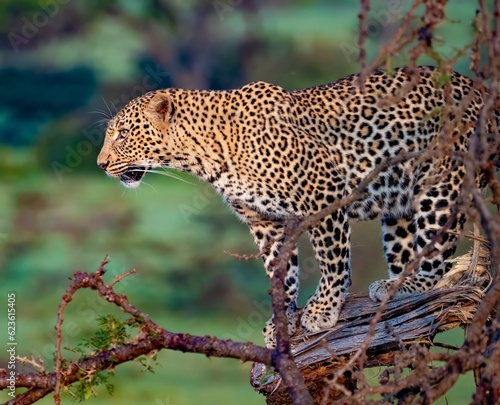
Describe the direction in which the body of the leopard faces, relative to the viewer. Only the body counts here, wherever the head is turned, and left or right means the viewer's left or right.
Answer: facing to the left of the viewer
